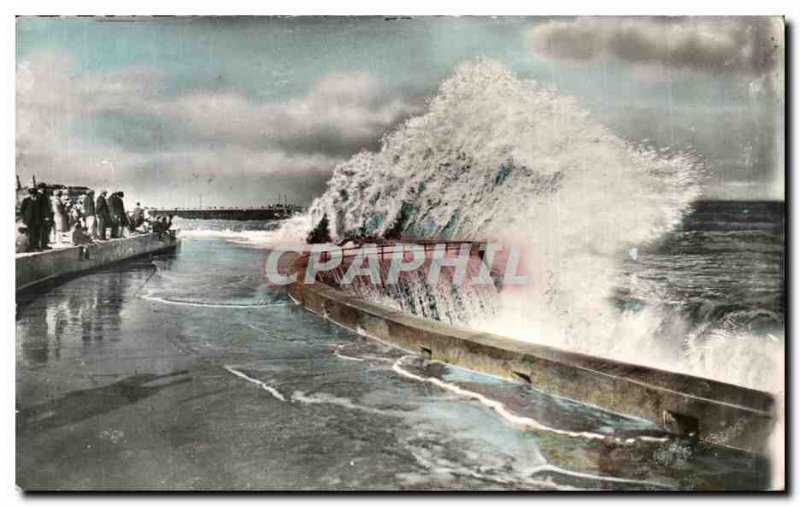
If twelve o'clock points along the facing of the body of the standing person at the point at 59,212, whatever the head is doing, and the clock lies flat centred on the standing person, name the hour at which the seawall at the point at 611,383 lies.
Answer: The seawall is roughly at 1 o'clock from the standing person.

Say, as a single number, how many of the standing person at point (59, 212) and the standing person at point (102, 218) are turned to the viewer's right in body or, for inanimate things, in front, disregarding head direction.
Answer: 2

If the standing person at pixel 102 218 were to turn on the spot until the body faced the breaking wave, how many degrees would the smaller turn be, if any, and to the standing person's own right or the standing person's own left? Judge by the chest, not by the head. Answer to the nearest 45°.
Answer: approximately 45° to the standing person's own right

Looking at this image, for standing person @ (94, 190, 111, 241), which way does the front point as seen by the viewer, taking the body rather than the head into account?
to the viewer's right

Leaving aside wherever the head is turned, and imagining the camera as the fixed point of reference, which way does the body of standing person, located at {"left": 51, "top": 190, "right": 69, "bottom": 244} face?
to the viewer's right
